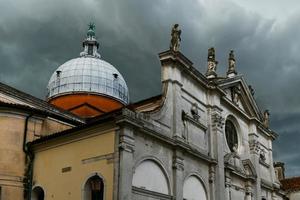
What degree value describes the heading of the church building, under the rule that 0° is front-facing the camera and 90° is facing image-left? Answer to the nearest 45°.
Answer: approximately 315°
